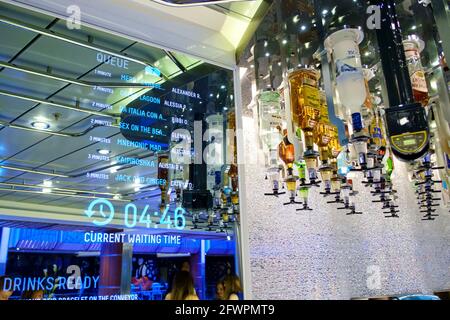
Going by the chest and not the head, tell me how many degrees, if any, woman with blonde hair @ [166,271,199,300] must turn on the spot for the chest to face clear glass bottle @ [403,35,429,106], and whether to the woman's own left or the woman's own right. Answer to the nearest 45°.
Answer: approximately 90° to the woman's own right

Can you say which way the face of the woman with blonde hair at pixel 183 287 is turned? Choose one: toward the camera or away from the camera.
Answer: away from the camera

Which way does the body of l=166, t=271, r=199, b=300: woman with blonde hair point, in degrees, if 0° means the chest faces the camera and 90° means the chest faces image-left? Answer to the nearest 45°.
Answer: approximately 180°
